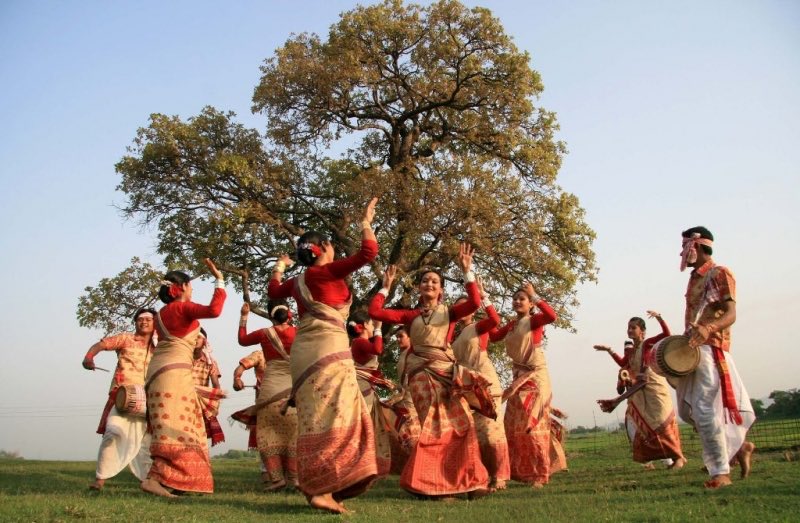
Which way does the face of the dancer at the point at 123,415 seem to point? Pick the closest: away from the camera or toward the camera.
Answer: toward the camera

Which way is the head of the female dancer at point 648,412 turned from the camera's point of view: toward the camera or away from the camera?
toward the camera

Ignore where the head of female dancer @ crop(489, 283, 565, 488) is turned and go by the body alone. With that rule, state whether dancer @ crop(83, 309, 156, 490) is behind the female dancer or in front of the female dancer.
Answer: in front

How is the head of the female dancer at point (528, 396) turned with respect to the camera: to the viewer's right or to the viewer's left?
to the viewer's left

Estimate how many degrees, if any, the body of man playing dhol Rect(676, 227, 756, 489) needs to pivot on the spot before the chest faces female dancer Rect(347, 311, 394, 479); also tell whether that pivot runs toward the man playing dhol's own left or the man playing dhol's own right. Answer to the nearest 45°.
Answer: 0° — they already face them

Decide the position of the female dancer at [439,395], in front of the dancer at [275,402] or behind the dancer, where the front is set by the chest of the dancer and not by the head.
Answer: behind

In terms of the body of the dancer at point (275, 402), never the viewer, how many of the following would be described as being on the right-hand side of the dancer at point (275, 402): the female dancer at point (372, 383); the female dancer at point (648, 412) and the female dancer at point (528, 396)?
3

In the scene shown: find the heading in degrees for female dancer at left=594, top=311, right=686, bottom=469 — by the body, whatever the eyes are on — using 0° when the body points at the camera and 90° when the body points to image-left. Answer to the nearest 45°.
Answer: approximately 45°

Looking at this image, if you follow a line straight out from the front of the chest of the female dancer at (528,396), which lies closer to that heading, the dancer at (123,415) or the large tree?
the dancer

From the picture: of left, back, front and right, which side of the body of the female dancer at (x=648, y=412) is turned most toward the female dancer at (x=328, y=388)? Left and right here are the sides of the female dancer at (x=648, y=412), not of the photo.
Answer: front

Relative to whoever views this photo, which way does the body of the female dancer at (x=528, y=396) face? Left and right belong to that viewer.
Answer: facing the viewer and to the left of the viewer

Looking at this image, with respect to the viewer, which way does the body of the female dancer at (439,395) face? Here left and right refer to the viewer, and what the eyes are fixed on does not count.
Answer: facing the viewer

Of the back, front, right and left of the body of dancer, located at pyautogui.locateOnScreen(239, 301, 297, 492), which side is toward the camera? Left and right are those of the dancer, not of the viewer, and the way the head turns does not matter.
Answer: back

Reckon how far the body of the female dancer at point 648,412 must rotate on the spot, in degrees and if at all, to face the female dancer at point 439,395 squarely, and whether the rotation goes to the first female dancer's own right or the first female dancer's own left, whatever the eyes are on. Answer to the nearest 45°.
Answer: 0° — they already face them

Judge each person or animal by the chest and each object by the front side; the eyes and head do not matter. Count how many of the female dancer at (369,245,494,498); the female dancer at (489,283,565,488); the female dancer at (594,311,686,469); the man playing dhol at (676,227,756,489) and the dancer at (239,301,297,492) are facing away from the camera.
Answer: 1

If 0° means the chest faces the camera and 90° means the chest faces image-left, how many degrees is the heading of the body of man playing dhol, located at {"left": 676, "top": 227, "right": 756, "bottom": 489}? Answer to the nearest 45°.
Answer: approximately 90°

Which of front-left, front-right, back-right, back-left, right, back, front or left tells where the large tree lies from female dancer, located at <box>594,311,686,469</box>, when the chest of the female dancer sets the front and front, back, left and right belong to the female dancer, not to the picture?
right

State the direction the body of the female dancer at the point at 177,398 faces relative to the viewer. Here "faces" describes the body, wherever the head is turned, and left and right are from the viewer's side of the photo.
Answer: facing away from the viewer and to the right of the viewer

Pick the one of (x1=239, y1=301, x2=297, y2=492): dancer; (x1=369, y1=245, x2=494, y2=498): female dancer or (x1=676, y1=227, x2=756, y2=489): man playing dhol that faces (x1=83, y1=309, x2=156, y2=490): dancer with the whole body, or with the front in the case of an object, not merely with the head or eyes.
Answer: the man playing dhol
